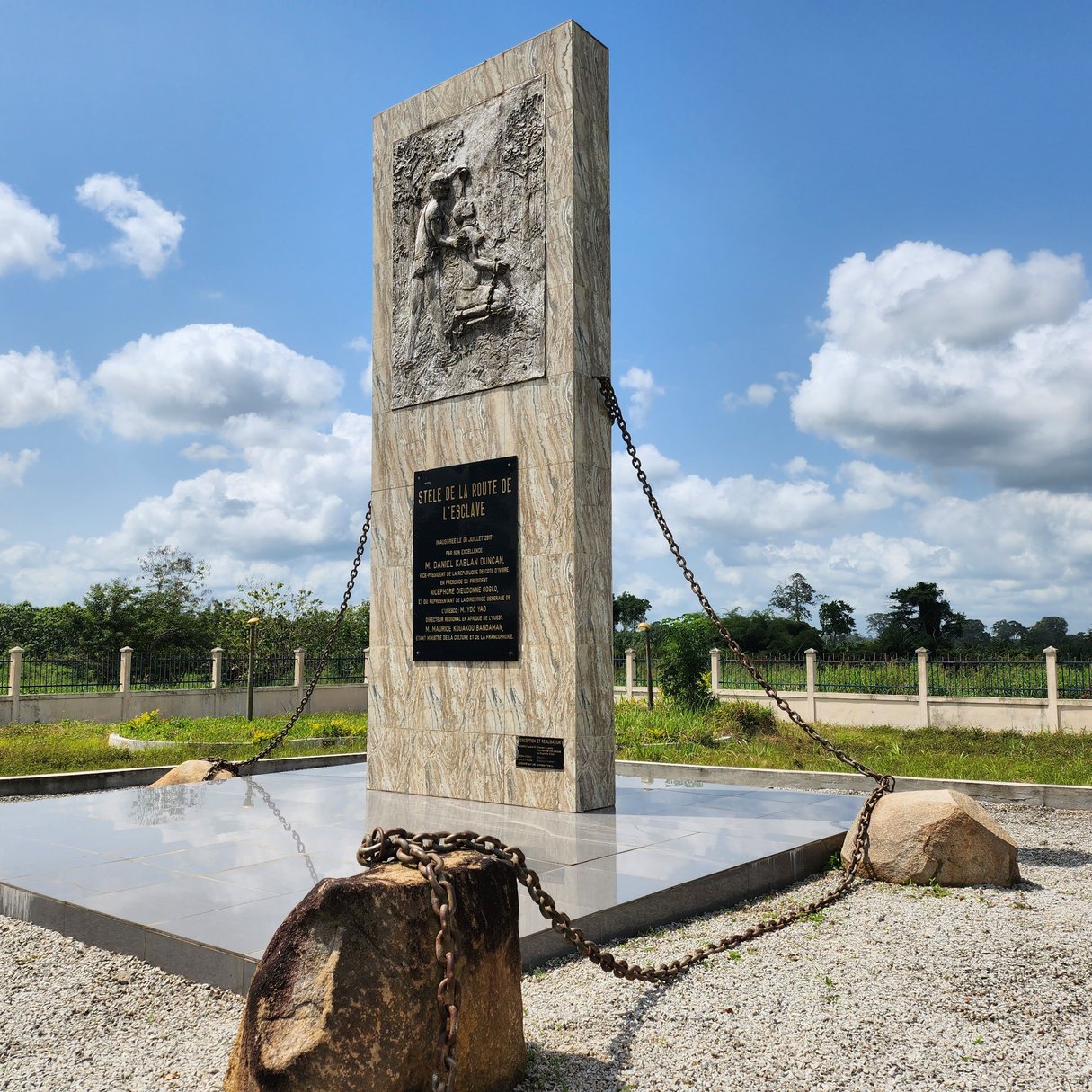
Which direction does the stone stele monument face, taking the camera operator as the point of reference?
facing the viewer and to the left of the viewer

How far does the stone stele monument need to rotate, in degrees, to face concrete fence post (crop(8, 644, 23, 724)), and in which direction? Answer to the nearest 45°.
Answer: approximately 90° to its right

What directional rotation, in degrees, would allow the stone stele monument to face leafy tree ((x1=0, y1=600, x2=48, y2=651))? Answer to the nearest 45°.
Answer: approximately 90° to its right

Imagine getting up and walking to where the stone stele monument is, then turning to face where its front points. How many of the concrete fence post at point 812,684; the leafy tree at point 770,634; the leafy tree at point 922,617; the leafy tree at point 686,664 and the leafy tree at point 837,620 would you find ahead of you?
0

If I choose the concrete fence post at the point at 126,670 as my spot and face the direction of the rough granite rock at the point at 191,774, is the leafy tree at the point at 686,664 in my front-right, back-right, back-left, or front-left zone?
front-left

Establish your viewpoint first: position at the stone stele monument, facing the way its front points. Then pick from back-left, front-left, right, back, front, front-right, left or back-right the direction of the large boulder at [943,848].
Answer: left

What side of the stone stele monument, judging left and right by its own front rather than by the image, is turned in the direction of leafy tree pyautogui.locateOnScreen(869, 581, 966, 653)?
back

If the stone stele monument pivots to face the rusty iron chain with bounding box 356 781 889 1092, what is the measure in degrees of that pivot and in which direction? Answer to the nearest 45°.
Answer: approximately 45° to its left

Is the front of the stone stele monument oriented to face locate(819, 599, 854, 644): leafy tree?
no

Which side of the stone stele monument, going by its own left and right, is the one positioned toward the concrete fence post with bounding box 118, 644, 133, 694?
right

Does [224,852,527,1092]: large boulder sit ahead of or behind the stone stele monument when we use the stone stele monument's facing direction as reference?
ahead

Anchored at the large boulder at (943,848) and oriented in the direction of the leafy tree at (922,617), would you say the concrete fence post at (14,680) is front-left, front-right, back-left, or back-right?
front-left

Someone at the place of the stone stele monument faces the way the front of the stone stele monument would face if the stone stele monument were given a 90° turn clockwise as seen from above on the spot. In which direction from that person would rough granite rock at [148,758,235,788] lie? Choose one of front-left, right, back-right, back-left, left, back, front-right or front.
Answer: front

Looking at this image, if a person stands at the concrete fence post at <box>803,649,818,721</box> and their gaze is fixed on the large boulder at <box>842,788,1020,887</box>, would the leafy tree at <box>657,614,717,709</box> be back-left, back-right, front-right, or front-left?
front-right
